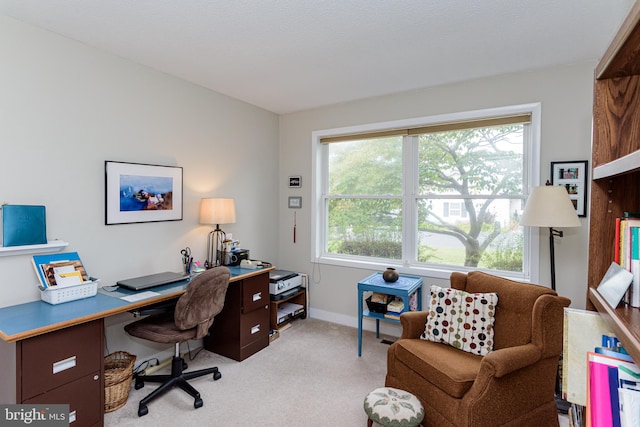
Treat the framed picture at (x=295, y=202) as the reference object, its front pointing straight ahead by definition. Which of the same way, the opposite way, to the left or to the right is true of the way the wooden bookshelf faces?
to the right

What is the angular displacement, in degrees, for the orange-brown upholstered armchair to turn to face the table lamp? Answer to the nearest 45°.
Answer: approximately 45° to its right

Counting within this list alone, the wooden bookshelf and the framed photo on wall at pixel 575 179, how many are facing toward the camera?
1

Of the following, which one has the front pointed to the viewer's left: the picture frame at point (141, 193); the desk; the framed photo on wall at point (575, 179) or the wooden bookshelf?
the wooden bookshelf

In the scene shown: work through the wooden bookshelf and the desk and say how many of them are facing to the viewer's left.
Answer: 1

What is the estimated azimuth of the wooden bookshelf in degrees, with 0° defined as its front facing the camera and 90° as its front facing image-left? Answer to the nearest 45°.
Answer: approximately 90°
